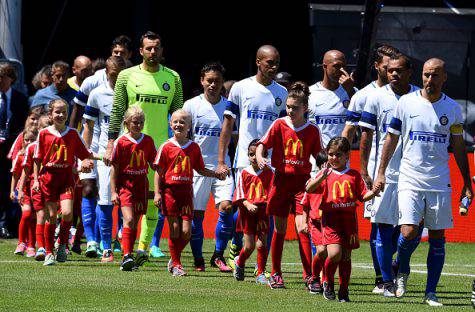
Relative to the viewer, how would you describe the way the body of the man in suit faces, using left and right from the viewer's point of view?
facing the viewer and to the left of the viewer

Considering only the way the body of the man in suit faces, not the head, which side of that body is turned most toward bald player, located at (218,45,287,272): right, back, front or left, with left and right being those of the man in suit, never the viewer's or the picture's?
left

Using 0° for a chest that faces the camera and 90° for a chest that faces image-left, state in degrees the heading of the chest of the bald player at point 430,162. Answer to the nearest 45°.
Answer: approximately 0°
